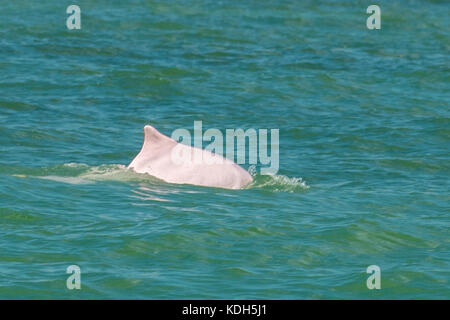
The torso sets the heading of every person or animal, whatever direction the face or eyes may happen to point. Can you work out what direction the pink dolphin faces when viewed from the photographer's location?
facing to the right of the viewer
